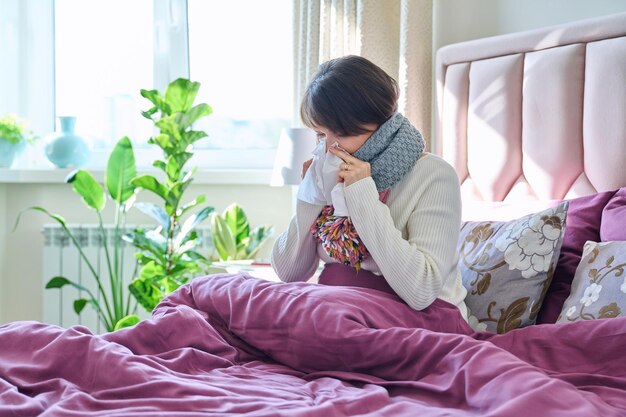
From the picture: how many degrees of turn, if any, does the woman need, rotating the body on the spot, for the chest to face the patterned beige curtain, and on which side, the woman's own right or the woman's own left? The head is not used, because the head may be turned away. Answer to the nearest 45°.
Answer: approximately 135° to the woman's own right

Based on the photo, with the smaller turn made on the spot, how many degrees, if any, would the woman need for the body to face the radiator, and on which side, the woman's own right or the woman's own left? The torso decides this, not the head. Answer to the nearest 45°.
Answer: approximately 90° to the woman's own right

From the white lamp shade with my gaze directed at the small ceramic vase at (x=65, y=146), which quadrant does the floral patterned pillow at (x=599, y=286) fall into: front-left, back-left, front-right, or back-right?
back-left

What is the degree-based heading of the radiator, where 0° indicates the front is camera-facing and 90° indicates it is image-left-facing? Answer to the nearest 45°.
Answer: approximately 0°

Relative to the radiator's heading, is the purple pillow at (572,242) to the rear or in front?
in front

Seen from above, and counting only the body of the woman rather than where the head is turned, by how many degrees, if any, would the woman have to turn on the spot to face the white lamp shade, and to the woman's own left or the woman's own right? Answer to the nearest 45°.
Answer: approximately 135° to the woman's own right

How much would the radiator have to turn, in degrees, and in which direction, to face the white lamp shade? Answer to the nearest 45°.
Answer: approximately 45° to its left

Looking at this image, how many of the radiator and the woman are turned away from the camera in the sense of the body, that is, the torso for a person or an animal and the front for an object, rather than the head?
0

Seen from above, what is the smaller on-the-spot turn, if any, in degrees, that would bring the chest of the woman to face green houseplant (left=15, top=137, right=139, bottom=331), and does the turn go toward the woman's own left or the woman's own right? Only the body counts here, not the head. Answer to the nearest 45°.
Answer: approximately 90° to the woman's own right

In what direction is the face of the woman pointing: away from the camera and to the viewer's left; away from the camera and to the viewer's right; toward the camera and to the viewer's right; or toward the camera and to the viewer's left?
toward the camera and to the viewer's left

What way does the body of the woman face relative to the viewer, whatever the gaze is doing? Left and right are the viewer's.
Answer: facing the viewer and to the left of the viewer

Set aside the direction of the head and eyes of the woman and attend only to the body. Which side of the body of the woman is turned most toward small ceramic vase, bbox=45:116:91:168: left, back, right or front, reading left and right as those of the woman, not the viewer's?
right
